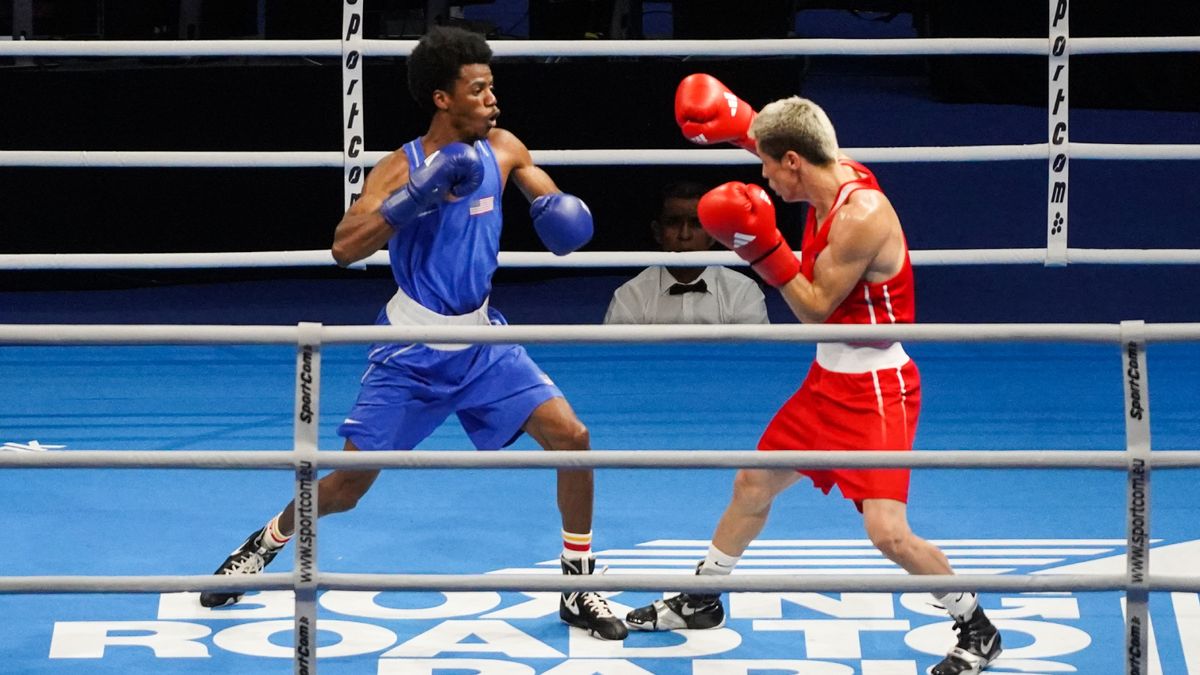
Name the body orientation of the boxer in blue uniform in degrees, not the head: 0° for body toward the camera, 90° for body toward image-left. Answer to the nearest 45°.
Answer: approximately 315°

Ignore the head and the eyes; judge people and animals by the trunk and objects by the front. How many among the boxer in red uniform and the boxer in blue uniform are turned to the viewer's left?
1

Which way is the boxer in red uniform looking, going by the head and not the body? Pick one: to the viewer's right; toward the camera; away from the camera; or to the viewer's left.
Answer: to the viewer's left

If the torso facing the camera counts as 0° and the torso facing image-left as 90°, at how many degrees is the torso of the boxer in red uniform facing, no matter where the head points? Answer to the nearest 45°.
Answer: approximately 90°

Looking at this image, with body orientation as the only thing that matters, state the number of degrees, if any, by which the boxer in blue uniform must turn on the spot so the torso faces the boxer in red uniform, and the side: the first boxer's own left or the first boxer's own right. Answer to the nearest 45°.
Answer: approximately 45° to the first boxer's own left

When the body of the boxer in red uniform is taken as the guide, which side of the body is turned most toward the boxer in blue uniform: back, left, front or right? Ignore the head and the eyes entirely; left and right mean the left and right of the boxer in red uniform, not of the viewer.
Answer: front

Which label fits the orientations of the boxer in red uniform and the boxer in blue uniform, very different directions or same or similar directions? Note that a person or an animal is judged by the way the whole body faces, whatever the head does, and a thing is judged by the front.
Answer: very different directions

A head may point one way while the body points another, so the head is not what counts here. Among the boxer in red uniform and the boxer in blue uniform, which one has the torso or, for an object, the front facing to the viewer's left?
the boxer in red uniform
